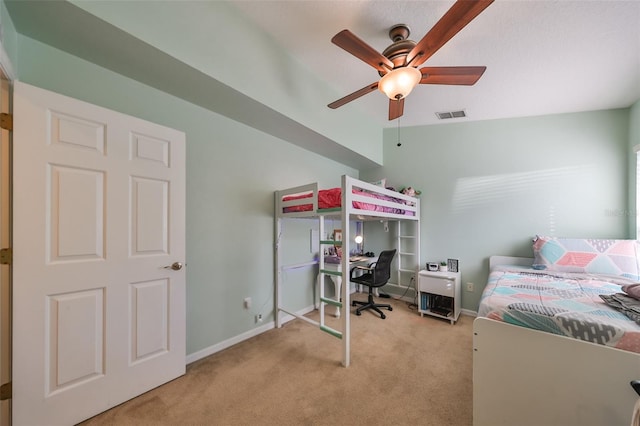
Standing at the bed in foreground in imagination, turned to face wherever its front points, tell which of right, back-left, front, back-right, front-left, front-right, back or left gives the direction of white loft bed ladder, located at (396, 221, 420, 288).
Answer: back-right

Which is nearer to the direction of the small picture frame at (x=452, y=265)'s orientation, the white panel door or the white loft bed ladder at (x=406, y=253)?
the white panel door

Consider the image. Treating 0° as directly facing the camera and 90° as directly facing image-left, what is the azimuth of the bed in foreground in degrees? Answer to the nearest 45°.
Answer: approximately 0°

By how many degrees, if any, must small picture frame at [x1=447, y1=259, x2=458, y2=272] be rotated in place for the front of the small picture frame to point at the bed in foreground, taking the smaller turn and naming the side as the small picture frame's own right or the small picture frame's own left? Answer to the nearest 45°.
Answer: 0° — it already faces it

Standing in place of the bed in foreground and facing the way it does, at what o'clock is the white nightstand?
The white nightstand is roughly at 5 o'clock from the bed in foreground.

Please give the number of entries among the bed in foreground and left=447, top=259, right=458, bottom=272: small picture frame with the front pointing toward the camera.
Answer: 2

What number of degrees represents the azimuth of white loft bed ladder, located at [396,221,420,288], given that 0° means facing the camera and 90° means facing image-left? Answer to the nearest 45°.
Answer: approximately 45°

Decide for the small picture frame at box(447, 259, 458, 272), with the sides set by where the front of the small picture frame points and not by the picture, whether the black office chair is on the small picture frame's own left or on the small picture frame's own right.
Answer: on the small picture frame's own right
